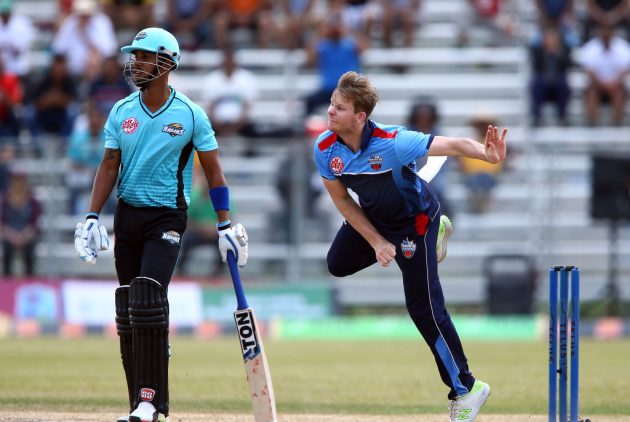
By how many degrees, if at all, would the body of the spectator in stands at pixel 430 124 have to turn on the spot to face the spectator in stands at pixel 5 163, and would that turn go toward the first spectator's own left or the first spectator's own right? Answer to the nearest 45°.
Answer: approximately 90° to the first spectator's own right

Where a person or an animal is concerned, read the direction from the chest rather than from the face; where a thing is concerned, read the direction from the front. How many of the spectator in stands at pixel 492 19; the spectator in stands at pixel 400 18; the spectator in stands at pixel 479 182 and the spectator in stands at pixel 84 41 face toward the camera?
4

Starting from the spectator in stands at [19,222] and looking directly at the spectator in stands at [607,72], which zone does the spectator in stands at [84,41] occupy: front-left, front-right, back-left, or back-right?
front-left

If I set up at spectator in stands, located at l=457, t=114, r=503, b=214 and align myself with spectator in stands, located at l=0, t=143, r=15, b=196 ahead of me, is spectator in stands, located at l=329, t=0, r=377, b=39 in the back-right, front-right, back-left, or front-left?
front-right

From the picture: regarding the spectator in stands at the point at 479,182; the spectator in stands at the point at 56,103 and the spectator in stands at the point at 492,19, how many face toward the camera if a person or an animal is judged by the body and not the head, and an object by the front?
3

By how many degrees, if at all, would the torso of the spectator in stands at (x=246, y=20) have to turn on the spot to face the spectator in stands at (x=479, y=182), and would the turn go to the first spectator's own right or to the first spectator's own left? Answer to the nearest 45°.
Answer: approximately 45° to the first spectator's own left

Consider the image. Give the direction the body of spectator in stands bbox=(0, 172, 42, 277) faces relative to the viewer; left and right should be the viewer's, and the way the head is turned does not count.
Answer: facing the viewer

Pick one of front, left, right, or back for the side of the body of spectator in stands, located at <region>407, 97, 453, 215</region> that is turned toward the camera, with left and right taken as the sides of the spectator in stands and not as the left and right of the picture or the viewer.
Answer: front

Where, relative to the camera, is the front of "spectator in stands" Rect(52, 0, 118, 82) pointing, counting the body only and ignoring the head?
toward the camera

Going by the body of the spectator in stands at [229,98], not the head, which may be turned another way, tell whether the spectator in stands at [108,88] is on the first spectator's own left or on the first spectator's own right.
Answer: on the first spectator's own right
